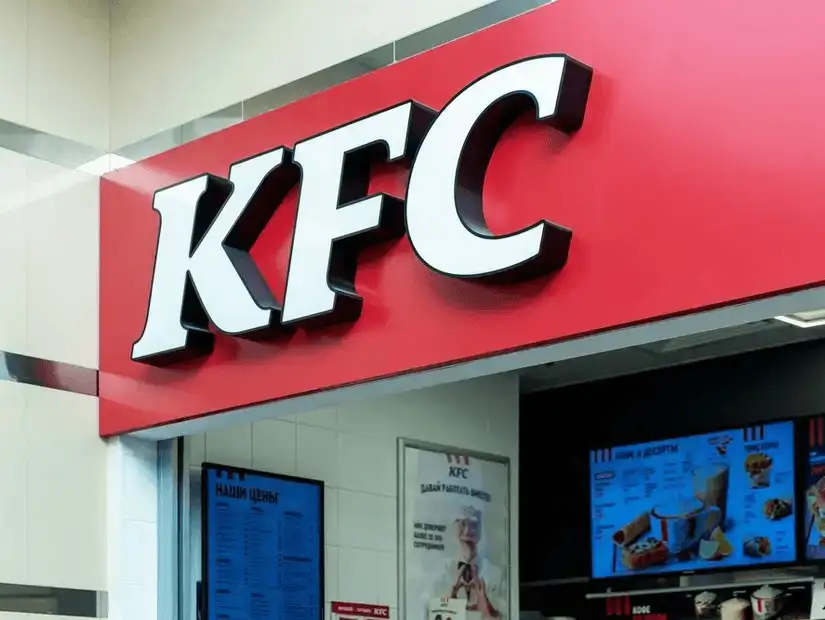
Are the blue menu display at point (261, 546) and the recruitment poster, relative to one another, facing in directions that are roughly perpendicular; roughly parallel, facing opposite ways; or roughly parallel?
roughly parallel

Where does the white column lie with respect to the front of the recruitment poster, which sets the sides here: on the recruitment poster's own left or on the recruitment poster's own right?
on the recruitment poster's own right

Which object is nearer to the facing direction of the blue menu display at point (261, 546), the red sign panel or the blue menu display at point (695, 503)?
the red sign panel

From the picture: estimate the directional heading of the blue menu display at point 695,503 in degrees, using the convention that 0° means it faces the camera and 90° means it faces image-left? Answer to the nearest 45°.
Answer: approximately 45°

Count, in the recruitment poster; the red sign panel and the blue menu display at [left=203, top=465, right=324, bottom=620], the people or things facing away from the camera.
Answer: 0

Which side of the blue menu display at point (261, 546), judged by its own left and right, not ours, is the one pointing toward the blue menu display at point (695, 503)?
left

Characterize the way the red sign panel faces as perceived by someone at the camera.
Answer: facing the viewer and to the left of the viewer

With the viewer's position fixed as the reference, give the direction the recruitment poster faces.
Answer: facing the viewer and to the right of the viewer
